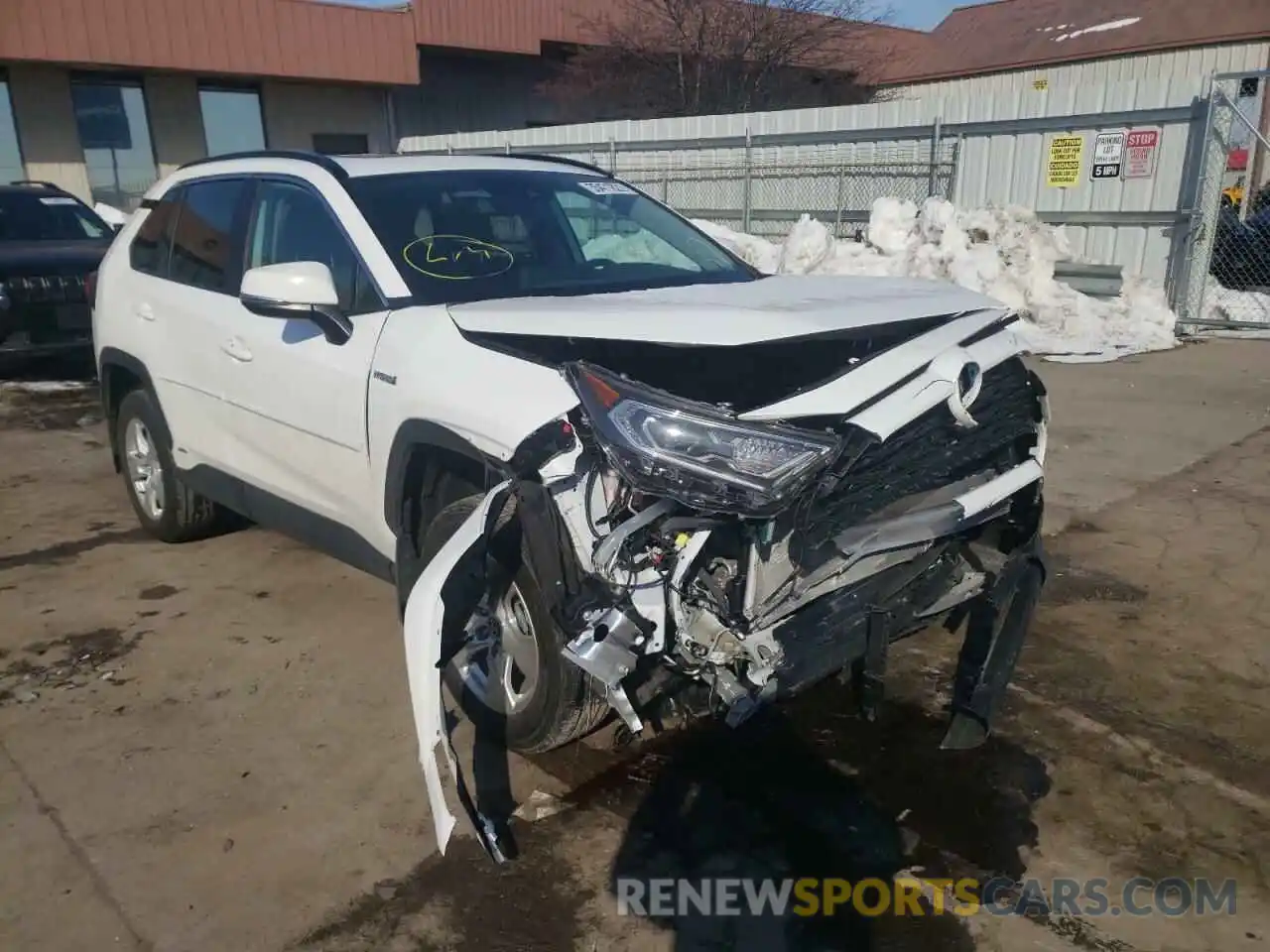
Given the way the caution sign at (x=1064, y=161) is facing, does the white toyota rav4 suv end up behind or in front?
in front

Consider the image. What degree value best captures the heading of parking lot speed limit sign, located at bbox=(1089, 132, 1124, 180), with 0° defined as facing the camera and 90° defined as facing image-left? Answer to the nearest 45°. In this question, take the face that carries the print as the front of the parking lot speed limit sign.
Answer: approximately 0°

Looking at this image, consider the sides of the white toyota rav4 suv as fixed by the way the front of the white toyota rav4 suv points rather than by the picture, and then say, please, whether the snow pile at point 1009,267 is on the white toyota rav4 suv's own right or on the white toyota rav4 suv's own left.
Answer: on the white toyota rav4 suv's own left

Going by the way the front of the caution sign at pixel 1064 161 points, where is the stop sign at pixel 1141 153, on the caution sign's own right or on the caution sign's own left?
on the caution sign's own left

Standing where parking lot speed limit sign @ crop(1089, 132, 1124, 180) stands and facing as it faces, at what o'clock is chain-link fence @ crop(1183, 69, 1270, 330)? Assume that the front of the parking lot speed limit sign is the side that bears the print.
The chain-link fence is roughly at 9 o'clock from the parking lot speed limit sign.

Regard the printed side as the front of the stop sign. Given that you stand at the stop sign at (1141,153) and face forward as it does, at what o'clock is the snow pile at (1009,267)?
The snow pile is roughly at 2 o'clock from the stop sign.

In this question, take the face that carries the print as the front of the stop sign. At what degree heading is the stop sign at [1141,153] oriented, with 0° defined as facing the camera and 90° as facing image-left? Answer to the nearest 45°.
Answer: approximately 0°

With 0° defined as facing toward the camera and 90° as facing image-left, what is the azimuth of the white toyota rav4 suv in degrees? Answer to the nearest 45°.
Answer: approximately 315°

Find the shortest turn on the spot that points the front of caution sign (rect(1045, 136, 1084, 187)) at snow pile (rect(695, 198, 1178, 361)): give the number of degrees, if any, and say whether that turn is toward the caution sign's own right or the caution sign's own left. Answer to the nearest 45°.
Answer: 0° — it already faces it

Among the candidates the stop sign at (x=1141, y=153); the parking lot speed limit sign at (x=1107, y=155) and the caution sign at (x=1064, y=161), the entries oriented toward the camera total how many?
3
